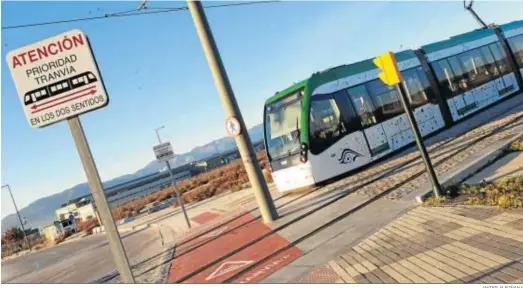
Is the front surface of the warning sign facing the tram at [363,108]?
no

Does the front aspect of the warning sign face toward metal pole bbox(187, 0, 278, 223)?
no

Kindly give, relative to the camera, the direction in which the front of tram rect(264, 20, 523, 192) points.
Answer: facing the viewer and to the left of the viewer

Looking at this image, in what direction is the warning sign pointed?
toward the camera

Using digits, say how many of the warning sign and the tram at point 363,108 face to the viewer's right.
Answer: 0

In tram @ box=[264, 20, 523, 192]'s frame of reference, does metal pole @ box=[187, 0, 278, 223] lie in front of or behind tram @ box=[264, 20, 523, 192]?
in front

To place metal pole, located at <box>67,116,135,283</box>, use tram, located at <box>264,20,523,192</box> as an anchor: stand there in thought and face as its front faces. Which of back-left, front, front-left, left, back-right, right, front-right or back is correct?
front-left

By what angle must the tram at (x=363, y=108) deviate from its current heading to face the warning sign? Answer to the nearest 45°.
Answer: approximately 45° to its left

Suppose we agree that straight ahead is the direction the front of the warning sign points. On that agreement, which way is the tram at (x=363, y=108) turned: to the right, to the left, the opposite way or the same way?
to the right
